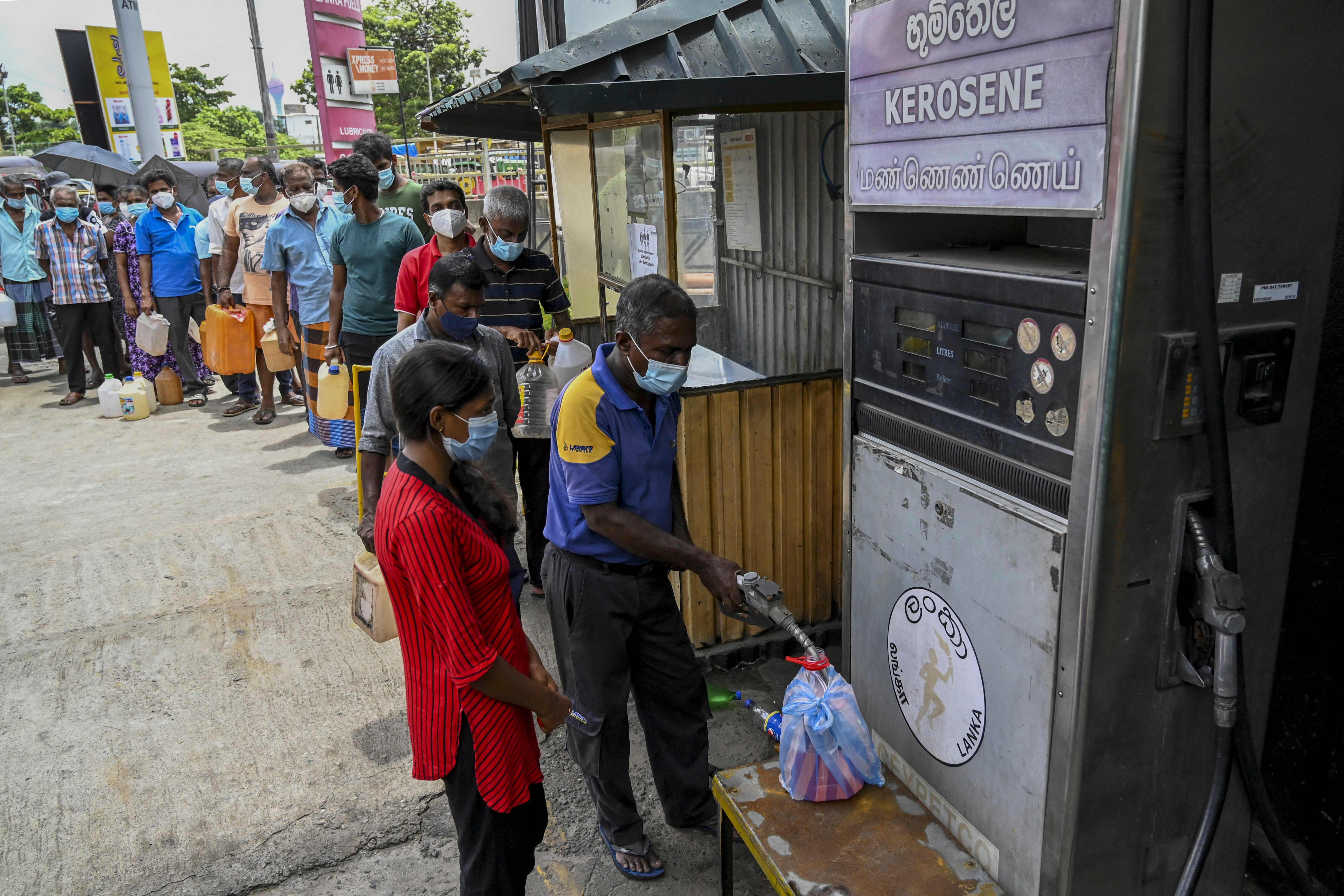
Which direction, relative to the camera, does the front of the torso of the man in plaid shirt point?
toward the camera

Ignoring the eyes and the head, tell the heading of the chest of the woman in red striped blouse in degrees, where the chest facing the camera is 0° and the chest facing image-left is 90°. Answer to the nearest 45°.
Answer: approximately 270°

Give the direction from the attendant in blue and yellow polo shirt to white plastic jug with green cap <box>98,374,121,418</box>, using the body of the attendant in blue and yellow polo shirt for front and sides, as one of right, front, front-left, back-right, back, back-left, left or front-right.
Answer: back

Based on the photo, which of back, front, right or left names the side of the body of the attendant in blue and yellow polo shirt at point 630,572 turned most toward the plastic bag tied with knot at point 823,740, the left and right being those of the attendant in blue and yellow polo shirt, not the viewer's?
front

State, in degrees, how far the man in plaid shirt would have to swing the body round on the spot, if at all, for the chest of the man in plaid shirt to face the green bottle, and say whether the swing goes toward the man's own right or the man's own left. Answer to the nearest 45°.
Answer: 0° — they already face it

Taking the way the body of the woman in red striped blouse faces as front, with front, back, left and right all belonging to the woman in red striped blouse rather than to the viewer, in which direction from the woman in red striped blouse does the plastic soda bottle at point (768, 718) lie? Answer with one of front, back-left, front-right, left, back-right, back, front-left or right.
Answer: front-left

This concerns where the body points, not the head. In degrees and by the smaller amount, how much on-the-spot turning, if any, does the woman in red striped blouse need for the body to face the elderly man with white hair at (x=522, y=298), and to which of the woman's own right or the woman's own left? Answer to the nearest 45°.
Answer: approximately 90° to the woman's own left

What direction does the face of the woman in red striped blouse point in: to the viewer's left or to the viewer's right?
to the viewer's right

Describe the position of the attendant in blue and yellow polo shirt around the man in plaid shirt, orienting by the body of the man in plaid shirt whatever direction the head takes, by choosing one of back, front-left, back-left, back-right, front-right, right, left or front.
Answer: front

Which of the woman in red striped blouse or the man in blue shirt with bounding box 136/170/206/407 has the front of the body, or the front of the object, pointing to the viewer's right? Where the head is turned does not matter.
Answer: the woman in red striped blouse

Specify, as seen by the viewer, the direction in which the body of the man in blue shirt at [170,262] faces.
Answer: toward the camera
